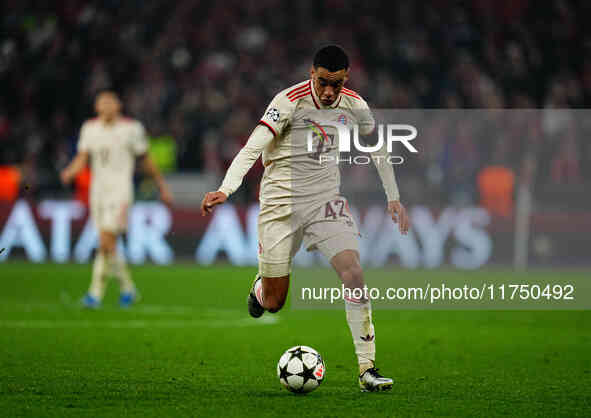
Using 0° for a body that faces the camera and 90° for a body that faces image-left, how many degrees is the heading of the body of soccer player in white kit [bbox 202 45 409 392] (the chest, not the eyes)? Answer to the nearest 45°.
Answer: approximately 315°

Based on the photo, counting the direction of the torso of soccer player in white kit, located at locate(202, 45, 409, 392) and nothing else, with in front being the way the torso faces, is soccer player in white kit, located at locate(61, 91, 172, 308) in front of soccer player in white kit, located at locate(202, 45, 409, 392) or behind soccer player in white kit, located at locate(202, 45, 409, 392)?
behind
